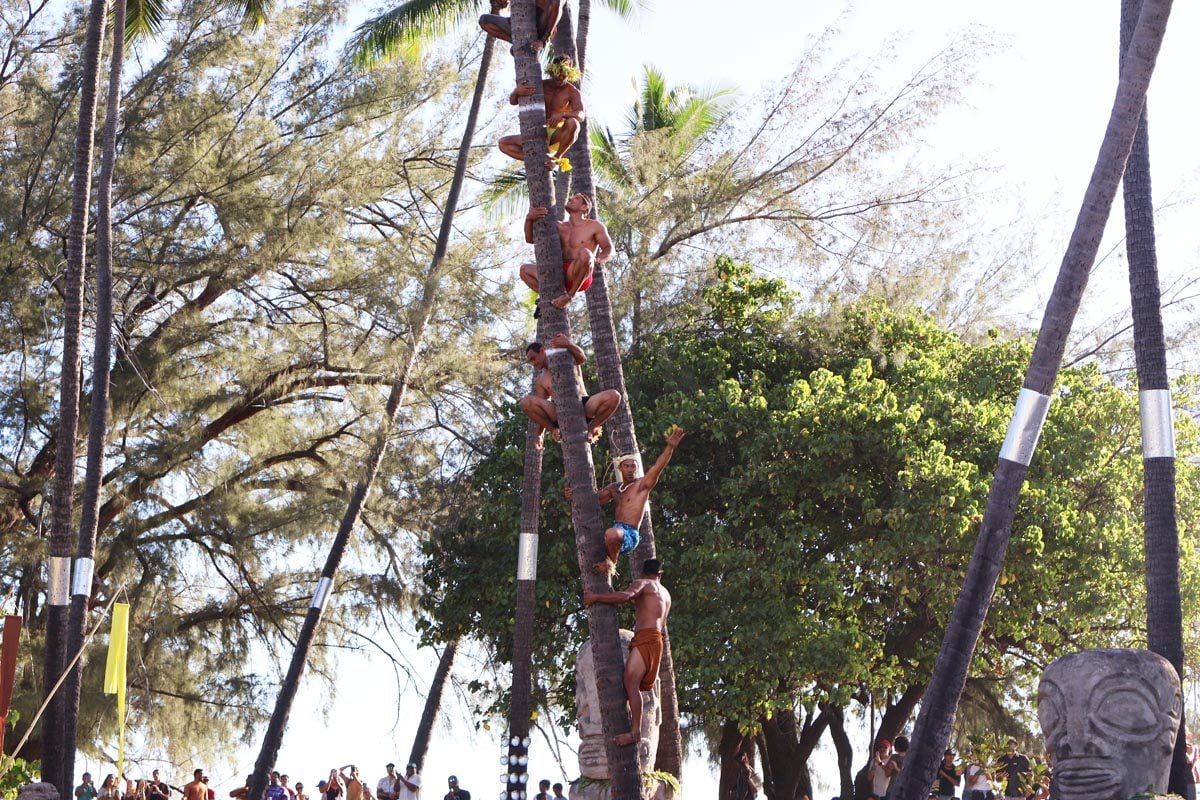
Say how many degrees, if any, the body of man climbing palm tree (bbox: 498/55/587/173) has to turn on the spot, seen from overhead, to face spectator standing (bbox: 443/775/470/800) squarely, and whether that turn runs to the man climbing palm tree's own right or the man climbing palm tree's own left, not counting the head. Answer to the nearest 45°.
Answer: approximately 180°

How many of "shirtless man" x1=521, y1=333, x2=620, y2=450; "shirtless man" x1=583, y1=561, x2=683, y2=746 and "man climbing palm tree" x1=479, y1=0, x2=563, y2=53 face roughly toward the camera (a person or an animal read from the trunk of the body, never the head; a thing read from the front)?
2

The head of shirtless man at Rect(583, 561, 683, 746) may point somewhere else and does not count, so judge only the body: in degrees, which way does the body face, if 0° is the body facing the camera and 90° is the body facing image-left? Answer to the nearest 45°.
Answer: approximately 135°

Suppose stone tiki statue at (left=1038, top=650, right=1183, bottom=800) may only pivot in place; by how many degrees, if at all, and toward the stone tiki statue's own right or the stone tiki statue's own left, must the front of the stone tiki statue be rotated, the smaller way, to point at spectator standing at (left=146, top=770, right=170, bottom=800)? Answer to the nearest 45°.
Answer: approximately 90° to the stone tiki statue's own right

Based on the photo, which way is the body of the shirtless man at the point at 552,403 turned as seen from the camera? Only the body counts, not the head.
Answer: toward the camera

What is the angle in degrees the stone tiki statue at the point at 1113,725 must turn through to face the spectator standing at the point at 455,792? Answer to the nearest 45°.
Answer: approximately 90° to its right

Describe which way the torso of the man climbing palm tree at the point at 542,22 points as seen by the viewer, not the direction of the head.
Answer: toward the camera

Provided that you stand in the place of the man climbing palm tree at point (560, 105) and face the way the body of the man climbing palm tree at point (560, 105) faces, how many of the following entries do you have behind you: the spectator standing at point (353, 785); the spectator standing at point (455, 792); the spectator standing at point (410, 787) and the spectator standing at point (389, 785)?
4

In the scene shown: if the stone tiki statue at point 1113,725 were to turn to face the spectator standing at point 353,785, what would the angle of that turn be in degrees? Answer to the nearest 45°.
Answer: approximately 90° to its right

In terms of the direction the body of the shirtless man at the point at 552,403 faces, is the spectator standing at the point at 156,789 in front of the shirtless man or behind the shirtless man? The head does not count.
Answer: behind

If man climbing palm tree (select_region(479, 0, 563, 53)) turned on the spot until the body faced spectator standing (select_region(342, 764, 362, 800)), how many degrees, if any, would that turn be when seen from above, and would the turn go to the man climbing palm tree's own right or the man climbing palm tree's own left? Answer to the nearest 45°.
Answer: approximately 180°

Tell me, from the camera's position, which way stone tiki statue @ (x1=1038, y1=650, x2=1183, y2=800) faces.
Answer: facing the viewer and to the left of the viewer
